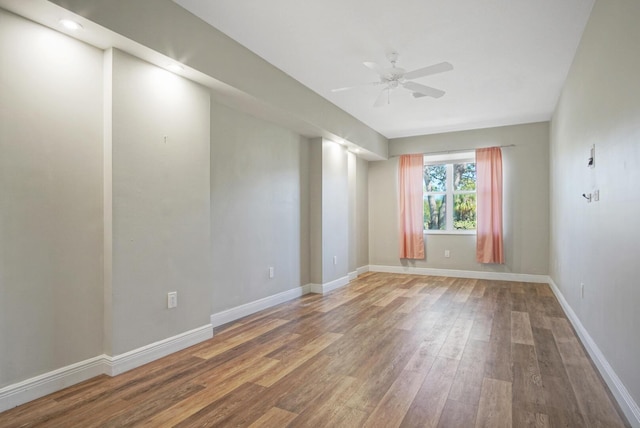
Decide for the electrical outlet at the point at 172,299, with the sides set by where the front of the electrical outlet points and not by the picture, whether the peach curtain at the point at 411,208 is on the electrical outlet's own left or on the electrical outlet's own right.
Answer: on the electrical outlet's own left

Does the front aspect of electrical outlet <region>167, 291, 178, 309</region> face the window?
no

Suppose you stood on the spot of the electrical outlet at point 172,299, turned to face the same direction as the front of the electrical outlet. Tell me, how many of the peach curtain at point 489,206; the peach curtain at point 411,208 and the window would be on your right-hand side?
0

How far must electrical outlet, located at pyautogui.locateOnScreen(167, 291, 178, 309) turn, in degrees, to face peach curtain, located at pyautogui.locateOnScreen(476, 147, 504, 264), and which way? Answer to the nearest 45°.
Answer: approximately 45° to its left
